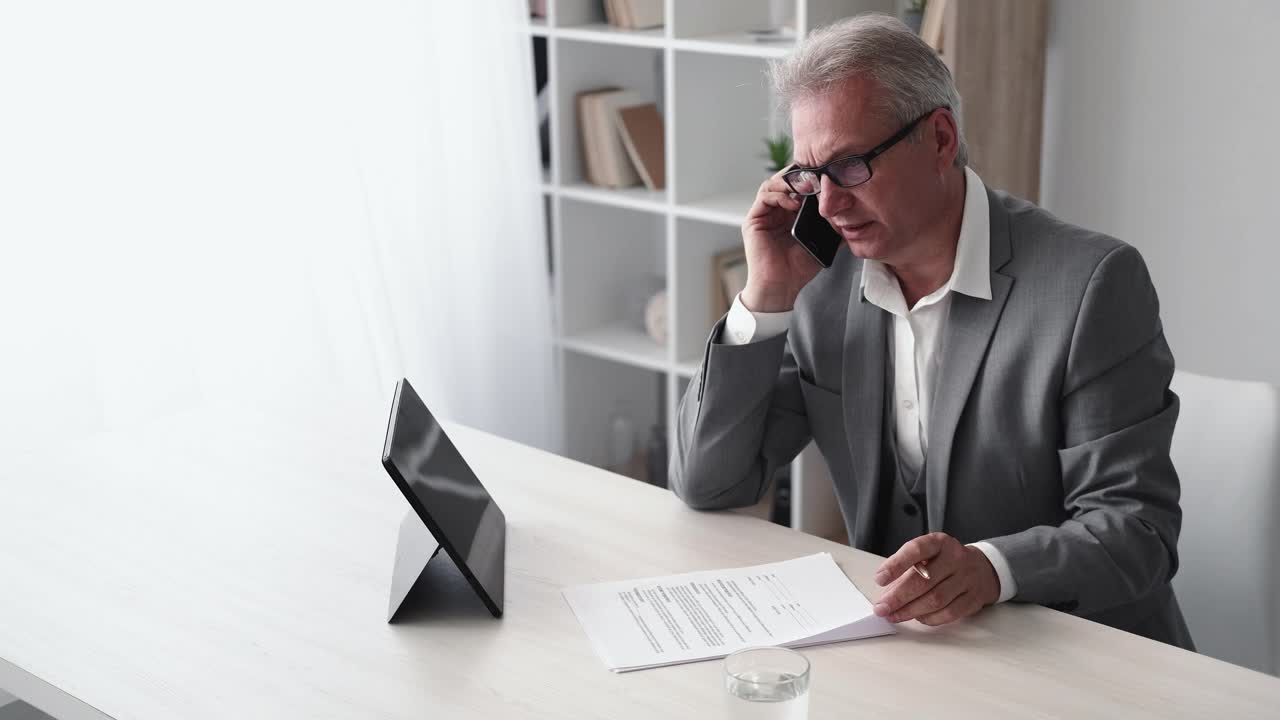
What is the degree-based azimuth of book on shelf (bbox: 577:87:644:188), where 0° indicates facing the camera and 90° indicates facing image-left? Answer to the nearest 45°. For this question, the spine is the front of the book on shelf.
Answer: approximately 0°

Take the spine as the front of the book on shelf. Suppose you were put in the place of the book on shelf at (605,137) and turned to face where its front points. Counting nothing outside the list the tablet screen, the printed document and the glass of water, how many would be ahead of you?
3

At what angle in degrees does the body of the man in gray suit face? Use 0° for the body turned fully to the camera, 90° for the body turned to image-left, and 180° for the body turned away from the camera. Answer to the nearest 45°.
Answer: approximately 45°

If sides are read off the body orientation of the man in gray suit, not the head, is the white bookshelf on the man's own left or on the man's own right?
on the man's own right

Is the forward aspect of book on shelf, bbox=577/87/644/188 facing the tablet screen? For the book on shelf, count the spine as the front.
yes
